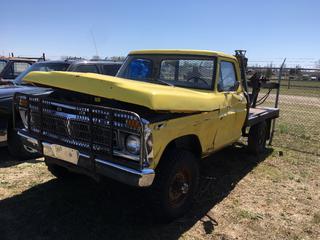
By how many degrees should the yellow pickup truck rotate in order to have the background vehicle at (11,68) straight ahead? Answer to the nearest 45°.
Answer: approximately 90° to its right

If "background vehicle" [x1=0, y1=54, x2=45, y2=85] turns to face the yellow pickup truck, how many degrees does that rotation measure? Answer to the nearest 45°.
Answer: approximately 45° to its left

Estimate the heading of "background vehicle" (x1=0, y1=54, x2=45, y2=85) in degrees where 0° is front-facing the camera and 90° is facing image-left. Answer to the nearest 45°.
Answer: approximately 45°

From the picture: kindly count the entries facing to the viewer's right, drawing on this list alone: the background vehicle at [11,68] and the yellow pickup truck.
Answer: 0

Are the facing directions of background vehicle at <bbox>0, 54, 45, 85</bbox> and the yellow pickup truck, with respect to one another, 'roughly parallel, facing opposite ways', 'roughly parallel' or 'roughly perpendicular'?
roughly parallel

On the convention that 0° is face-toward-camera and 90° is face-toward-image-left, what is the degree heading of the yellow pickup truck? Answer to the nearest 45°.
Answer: approximately 45°
